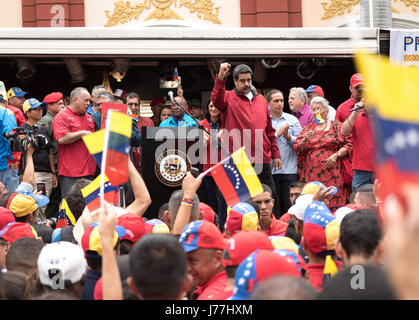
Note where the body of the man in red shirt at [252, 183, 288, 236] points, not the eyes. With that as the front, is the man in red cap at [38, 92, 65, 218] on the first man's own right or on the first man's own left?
on the first man's own right

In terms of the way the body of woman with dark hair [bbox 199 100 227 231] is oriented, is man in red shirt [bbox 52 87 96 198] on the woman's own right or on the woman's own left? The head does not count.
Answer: on the woman's own right

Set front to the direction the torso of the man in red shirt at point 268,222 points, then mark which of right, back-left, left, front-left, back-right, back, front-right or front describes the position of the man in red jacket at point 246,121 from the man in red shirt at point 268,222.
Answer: back-right

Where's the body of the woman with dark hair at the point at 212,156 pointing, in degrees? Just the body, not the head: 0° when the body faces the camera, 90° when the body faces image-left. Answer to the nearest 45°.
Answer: approximately 0°

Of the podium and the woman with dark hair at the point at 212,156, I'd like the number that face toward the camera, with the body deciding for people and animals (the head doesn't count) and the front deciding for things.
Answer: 2

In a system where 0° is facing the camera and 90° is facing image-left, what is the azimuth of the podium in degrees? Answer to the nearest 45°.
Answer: approximately 0°
